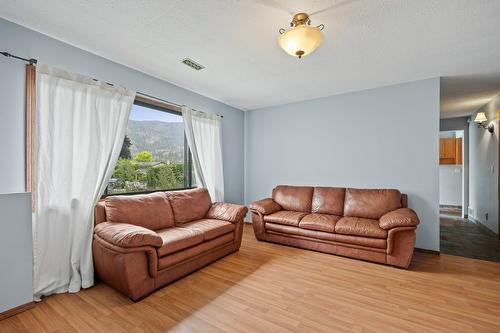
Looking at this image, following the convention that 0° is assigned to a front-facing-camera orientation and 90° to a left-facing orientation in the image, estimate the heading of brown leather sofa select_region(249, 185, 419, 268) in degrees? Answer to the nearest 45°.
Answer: approximately 45°

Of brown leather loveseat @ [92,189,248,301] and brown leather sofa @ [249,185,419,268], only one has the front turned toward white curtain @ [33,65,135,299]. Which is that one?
the brown leather sofa

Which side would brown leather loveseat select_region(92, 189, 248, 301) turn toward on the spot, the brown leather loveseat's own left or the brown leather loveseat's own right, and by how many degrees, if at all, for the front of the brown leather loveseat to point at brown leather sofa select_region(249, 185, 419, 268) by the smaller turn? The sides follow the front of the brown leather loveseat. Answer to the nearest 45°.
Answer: approximately 45° to the brown leather loveseat's own left

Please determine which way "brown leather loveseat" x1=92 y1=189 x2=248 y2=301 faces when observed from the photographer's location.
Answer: facing the viewer and to the right of the viewer

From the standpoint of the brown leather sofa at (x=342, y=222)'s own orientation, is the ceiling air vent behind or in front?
in front

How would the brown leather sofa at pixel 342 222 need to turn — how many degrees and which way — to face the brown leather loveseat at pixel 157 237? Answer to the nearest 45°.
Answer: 0° — it already faces it

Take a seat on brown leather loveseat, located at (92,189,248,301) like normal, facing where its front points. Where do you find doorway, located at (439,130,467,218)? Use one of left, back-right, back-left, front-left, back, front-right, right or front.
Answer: front-left

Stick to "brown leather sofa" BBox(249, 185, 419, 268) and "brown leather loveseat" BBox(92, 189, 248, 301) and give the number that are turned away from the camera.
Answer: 0

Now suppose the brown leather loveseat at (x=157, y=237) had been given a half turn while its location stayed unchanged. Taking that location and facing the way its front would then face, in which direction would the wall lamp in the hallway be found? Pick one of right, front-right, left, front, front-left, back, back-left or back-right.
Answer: back-right

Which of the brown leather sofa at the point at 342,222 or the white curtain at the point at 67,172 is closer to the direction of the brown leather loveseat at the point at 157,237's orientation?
the brown leather sofa

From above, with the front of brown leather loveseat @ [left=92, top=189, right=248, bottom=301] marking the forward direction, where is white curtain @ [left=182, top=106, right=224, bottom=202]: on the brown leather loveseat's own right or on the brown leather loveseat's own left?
on the brown leather loveseat's own left

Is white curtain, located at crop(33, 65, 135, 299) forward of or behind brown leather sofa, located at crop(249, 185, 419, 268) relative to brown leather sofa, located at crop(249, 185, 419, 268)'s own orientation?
forward
